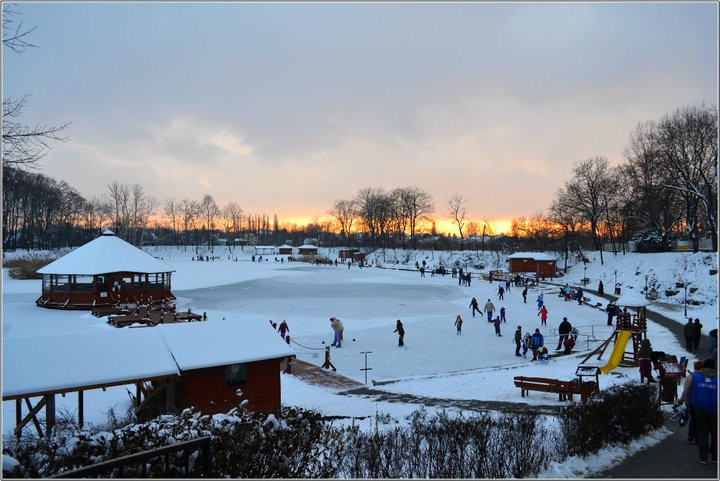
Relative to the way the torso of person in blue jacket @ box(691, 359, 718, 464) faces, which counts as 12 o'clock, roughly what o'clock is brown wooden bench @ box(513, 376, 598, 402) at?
The brown wooden bench is roughly at 11 o'clock from the person in blue jacket.

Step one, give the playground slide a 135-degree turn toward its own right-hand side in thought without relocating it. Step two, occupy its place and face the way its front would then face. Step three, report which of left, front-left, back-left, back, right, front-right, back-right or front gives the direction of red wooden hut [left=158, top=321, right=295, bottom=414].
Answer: back-left

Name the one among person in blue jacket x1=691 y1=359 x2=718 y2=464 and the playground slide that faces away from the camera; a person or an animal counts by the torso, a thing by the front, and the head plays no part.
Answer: the person in blue jacket

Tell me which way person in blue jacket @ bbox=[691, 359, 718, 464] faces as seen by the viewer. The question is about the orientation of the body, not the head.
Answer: away from the camera

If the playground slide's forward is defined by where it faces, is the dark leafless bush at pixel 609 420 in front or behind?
in front

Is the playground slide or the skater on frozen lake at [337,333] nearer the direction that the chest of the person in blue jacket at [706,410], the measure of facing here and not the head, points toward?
the playground slide

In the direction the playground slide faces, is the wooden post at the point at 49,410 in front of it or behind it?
in front

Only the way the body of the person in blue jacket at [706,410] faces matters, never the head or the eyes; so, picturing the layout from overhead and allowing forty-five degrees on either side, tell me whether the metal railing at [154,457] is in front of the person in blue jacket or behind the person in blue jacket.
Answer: behind

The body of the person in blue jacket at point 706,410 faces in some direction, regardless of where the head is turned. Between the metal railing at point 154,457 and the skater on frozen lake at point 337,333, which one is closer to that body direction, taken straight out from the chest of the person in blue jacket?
the skater on frozen lake

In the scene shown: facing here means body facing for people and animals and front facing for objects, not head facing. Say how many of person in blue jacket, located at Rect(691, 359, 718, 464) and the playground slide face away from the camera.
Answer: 1

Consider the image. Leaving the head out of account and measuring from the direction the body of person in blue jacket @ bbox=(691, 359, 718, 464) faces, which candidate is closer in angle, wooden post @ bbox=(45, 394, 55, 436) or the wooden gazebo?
the wooden gazebo
